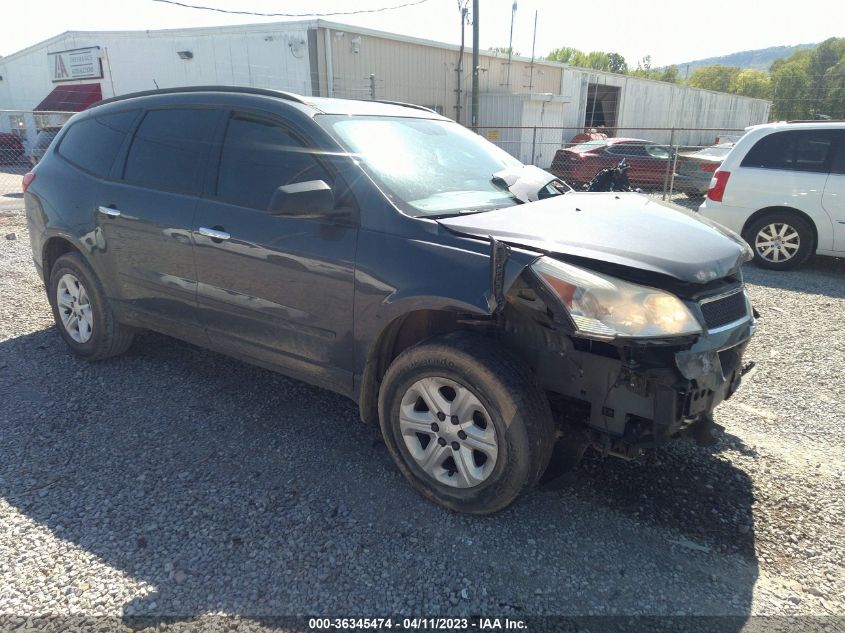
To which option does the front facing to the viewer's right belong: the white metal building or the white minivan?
the white minivan

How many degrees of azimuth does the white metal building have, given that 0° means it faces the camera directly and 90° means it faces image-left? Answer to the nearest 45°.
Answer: approximately 45°

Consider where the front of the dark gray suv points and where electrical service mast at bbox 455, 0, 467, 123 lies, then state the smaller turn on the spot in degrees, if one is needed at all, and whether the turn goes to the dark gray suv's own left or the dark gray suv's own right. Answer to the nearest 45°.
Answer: approximately 135° to the dark gray suv's own left

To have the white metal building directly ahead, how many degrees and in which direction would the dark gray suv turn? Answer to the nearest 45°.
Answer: approximately 135° to its left

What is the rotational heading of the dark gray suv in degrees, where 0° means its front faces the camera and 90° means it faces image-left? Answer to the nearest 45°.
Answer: approximately 315°

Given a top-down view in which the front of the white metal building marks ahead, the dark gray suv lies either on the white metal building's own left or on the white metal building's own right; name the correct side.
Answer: on the white metal building's own left

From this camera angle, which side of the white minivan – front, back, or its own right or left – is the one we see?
right

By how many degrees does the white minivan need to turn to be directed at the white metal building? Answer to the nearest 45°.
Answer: approximately 135° to its left

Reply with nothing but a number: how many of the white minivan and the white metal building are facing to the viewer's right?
1

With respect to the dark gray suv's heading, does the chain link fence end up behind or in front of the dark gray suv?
behind

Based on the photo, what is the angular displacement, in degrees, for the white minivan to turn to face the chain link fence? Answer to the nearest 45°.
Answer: approximately 180°

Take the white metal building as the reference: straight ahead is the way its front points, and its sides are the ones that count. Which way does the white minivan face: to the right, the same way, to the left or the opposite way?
to the left

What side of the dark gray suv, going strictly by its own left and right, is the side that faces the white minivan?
left

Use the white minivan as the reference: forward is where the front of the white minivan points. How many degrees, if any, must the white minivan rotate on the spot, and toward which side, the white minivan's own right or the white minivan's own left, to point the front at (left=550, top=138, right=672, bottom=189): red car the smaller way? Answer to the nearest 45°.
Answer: approximately 135° to the white minivan's own left
